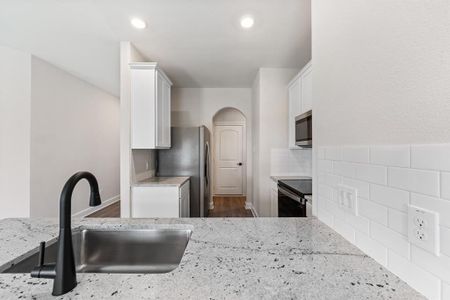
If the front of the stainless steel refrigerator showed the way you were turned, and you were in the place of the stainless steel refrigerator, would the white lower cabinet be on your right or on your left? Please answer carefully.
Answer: on your right

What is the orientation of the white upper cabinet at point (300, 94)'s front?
to the viewer's left

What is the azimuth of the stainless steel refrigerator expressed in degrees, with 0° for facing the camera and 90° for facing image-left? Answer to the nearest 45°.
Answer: approximately 270°

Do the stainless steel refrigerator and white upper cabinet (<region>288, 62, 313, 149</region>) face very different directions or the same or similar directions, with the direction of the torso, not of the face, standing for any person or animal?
very different directions

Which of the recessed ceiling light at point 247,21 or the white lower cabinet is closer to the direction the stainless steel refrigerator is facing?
the recessed ceiling light

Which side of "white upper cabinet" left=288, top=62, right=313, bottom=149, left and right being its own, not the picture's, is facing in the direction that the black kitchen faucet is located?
left

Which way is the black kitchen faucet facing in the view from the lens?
facing away from the viewer and to the right of the viewer

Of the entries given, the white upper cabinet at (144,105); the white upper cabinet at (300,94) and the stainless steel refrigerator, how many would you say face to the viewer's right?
2

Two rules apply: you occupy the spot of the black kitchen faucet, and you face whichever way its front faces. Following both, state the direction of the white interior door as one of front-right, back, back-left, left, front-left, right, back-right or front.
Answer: front

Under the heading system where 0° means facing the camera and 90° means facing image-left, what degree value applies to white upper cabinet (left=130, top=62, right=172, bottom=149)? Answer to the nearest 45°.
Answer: approximately 270°

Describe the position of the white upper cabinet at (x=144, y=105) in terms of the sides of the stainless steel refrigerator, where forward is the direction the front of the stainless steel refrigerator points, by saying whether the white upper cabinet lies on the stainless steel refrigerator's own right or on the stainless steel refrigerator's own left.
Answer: on the stainless steel refrigerator's own right

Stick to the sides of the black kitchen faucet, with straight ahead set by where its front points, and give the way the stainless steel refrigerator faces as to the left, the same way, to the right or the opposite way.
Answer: to the right

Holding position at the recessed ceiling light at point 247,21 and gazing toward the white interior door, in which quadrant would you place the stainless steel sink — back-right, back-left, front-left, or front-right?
back-left

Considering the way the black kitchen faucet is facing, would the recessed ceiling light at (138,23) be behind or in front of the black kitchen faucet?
in front

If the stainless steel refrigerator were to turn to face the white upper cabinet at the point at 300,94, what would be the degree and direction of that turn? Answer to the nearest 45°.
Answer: approximately 45° to its right
